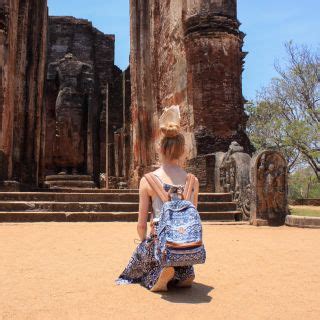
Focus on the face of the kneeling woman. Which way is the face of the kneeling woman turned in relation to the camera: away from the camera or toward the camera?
away from the camera

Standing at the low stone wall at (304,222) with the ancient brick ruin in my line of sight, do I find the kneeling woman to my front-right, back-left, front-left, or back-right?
back-left

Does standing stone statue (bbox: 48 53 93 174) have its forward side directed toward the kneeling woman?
yes

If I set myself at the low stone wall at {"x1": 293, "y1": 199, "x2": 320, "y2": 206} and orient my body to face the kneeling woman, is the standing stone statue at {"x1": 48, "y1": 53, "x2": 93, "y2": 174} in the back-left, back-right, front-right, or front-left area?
front-right

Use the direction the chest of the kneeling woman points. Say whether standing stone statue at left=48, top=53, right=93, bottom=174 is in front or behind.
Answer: in front

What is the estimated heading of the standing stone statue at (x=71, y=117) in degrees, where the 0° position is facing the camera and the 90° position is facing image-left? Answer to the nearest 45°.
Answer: approximately 0°

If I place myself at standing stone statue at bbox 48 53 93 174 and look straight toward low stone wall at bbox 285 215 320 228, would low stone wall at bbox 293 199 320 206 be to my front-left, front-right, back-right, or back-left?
front-left

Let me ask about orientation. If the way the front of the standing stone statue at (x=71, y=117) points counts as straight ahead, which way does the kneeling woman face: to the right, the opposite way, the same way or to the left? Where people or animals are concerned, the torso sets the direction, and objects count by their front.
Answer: the opposite way

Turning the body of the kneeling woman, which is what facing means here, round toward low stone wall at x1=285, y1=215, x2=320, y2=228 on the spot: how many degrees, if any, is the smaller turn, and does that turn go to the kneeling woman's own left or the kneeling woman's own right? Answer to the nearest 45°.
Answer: approximately 45° to the kneeling woman's own right

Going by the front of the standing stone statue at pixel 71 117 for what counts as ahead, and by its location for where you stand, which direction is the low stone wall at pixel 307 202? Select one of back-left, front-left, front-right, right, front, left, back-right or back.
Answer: left

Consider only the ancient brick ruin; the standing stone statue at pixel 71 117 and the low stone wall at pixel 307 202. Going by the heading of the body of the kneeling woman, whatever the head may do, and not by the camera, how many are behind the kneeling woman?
0

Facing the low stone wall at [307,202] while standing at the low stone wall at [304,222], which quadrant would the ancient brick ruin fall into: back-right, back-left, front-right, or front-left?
front-left

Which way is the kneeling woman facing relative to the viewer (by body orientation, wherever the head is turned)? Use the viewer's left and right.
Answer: facing away from the viewer

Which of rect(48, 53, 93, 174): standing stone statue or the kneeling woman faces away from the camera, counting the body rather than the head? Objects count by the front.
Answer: the kneeling woman

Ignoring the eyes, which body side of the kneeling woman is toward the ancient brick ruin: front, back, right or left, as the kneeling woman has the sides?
front

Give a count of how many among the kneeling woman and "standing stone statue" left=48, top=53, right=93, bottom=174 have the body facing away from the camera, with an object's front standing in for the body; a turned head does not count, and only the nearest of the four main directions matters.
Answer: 1

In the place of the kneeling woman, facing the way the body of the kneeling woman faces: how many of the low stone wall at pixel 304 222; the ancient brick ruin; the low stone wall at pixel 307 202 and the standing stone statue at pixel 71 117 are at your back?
0
